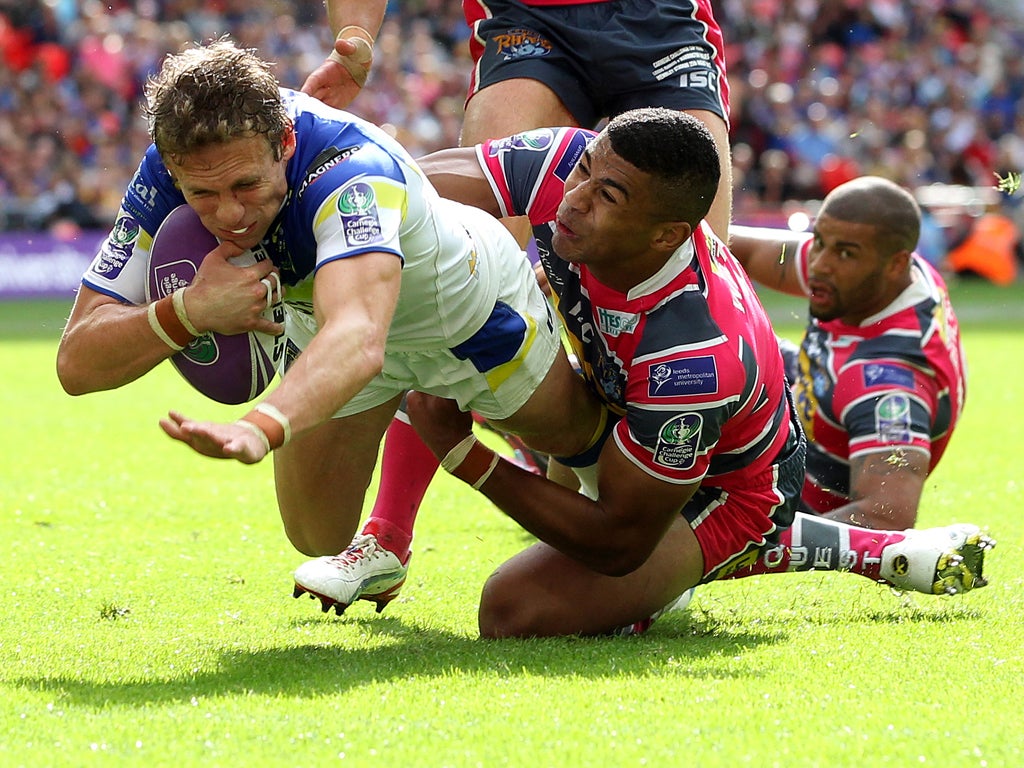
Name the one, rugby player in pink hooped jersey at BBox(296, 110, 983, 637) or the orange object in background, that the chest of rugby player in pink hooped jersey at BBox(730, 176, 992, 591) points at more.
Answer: the rugby player in pink hooped jersey

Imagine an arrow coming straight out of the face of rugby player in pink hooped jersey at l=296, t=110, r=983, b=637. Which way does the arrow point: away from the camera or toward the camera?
toward the camera

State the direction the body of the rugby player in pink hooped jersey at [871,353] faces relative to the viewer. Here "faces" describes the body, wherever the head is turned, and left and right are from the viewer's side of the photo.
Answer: facing the viewer and to the left of the viewer

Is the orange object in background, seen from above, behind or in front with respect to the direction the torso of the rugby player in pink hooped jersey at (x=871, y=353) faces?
behind
